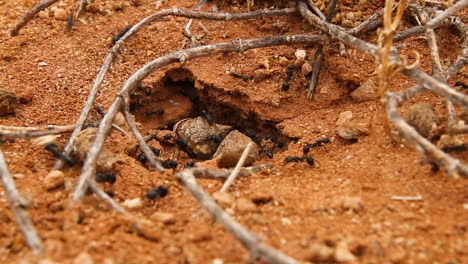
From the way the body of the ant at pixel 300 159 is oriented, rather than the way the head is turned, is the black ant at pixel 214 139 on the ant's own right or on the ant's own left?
on the ant's own right

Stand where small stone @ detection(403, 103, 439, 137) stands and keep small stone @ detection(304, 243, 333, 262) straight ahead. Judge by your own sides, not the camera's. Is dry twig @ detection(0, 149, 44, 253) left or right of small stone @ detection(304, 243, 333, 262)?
right

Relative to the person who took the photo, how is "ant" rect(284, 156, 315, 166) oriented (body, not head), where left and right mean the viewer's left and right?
facing to the left of the viewer

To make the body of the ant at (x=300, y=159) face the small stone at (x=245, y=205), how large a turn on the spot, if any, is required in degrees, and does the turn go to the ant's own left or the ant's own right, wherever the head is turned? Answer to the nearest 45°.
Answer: approximately 90° to the ant's own left

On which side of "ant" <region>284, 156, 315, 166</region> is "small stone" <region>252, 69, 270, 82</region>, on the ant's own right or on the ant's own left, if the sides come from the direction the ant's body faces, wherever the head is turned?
on the ant's own right

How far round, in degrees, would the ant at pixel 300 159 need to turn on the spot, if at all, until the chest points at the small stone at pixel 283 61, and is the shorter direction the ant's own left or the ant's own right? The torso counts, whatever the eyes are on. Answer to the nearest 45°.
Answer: approximately 90° to the ant's own right
